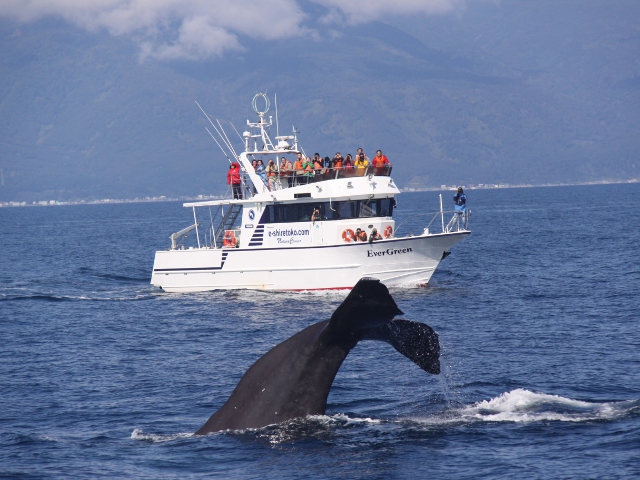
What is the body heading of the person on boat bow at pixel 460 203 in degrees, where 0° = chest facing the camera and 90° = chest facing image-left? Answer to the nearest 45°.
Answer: approximately 0°

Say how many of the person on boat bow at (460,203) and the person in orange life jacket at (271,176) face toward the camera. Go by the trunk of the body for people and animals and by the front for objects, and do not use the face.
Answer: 2

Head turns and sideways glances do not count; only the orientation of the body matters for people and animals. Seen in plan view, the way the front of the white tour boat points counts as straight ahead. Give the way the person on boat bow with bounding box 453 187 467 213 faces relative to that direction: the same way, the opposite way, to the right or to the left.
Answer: to the right

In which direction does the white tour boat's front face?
to the viewer's right

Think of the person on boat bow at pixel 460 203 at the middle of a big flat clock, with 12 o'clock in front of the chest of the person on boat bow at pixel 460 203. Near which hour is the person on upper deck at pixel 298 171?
the person on upper deck at pixel 298 171 is roughly at 3 o'clock from the person on boat bow at pixel 460 203.

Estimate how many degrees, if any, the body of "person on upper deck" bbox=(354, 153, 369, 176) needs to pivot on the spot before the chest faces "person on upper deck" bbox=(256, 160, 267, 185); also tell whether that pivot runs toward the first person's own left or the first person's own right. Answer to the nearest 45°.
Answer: approximately 135° to the first person's own right

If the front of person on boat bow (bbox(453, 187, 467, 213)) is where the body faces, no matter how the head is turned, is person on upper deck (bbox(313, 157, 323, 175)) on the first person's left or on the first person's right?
on the first person's right

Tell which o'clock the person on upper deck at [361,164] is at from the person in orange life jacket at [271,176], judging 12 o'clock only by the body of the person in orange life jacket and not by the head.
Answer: The person on upper deck is roughly at 10 o'clock from the person in orange life jacket.

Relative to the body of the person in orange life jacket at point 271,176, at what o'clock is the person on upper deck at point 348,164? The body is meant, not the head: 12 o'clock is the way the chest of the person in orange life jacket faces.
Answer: The person on upper deck is roughly at 10 o'clock from the person in orange life jacket.
